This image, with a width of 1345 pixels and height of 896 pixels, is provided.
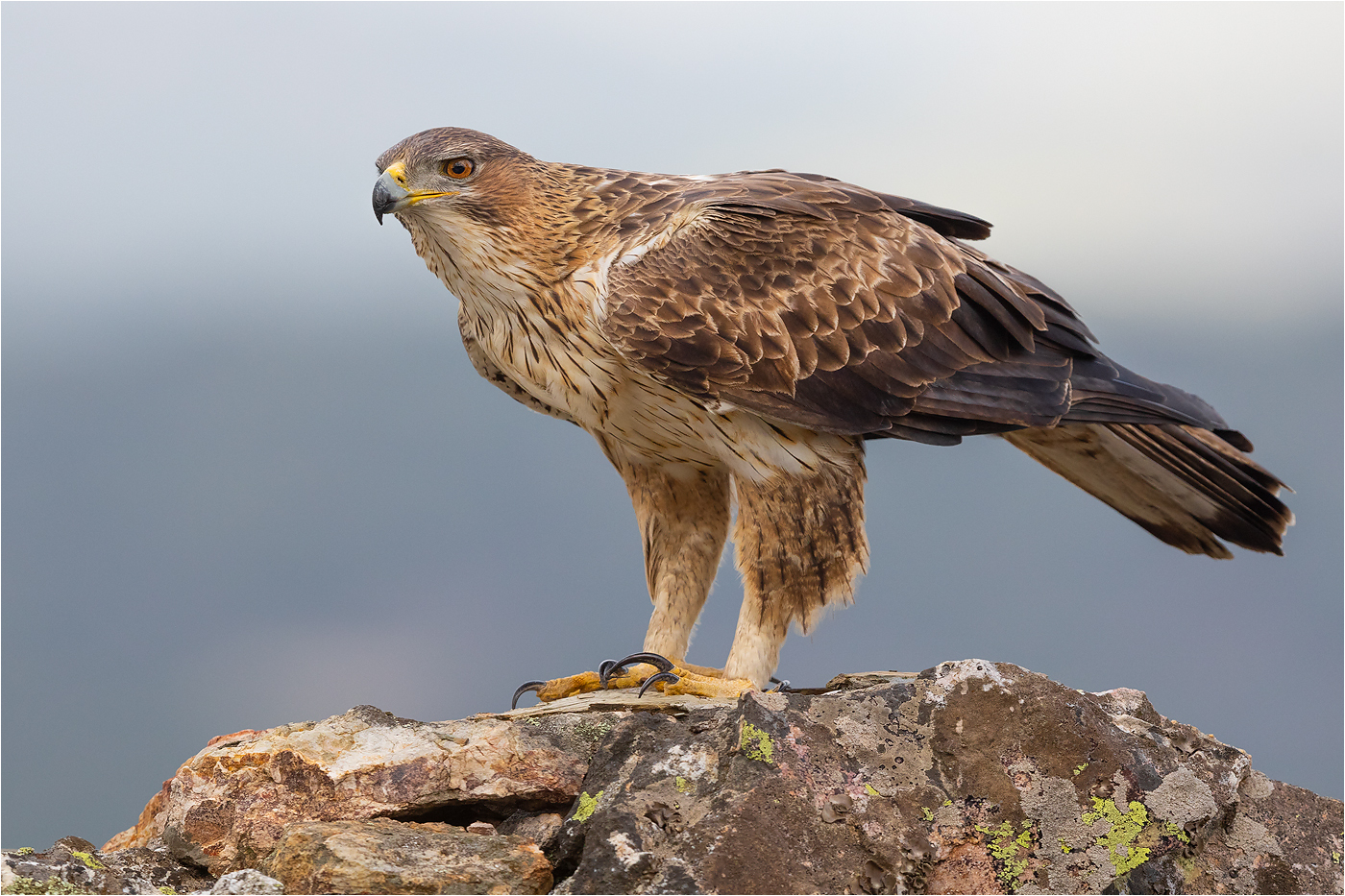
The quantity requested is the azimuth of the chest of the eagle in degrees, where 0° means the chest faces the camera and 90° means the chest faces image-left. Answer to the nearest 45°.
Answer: approximately 90°
